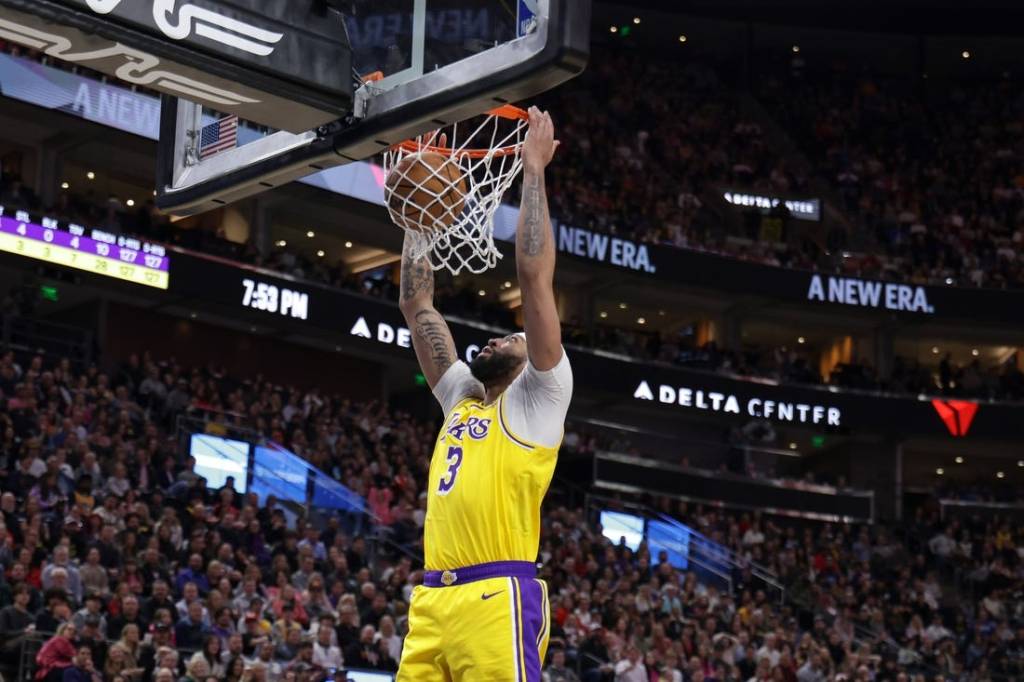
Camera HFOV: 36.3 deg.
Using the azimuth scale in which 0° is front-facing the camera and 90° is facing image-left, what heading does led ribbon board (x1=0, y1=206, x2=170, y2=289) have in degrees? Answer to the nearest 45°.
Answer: approximately 315°

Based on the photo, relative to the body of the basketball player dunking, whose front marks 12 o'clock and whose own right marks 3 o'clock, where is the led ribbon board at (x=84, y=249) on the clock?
The led ribbon board is roughly at 4 o'clock from the basketball player dunking.

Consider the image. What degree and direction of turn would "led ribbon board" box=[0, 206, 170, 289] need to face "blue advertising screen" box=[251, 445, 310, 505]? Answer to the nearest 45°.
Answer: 0° — it already faces it

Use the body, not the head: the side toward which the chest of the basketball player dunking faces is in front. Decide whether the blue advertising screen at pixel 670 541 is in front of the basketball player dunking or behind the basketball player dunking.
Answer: behind

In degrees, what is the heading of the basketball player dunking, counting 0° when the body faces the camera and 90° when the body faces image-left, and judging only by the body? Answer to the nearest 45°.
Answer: approximately 45°

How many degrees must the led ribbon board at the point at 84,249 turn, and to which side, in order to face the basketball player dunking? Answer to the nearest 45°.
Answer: approximately 45° to its right
